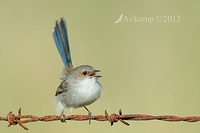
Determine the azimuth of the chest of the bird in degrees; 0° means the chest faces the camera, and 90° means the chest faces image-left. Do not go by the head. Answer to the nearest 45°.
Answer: approximately 315°
